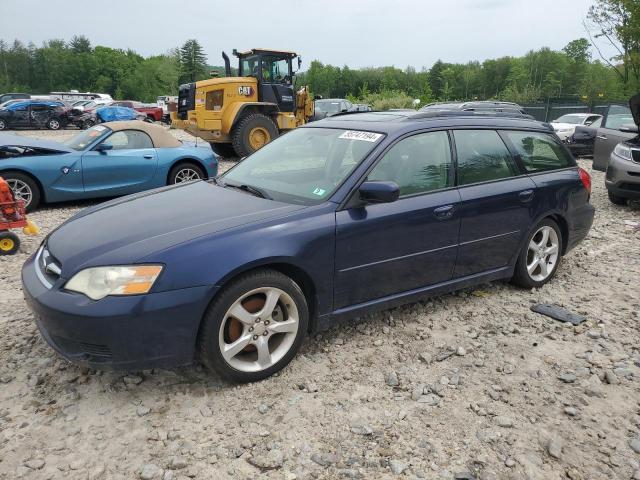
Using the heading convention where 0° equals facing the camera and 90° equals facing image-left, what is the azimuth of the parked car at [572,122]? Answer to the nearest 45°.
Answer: approximately 45°

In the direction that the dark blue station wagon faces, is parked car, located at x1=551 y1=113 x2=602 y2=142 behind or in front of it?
behind

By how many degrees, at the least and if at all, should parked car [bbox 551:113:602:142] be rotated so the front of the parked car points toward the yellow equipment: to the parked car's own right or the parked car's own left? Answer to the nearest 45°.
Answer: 0° — it already faces it

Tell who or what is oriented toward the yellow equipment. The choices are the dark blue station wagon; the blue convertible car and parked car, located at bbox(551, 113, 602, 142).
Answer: the parked car

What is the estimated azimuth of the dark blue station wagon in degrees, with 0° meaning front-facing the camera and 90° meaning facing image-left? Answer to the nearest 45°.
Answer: approximately 45°
